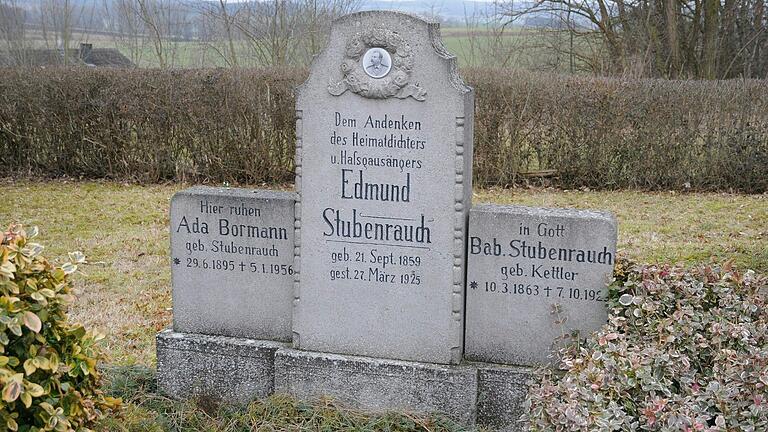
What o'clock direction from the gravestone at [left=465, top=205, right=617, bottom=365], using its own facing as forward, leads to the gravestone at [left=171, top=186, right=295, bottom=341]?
the gravestone at [left=171, top=186, right=295, bottom=341] is roughly at 3 o'clock from the gravestone at [left=465, top=205, right=617, bottom=365].

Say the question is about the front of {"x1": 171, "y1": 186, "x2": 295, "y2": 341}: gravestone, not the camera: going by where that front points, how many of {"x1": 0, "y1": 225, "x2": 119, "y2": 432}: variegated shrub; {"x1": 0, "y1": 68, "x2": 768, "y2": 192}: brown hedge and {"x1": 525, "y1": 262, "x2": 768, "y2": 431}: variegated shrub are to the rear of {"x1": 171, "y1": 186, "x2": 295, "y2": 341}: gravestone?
1

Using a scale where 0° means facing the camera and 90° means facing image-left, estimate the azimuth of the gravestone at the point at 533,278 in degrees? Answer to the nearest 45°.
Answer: approximately 0°

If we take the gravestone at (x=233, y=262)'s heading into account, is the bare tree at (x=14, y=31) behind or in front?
behind

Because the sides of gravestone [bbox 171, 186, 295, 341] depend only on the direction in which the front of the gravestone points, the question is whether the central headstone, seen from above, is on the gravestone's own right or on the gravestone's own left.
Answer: on the gravestone's own left

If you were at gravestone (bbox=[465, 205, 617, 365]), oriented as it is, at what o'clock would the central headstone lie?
The central headstone is roughly at 3 o'clock from the gravestone.

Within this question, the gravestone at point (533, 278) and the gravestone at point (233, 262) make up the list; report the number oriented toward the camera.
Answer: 2

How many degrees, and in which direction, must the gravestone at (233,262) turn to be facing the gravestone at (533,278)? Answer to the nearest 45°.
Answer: approximately 45° to its left

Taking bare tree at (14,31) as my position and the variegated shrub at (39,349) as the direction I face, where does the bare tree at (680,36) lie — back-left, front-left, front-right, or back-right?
front-left

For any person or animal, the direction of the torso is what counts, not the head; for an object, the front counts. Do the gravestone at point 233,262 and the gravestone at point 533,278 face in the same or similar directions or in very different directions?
same or similar directions

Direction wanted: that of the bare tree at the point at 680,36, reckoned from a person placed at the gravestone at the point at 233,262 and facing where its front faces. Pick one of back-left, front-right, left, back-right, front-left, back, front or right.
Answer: back-left

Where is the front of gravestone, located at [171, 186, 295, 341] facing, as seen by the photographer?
facing the viewer

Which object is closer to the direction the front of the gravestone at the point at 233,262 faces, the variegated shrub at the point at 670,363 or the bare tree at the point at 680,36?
the variegated shrub

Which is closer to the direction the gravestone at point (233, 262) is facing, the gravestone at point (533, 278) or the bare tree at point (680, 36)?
the gravestone
